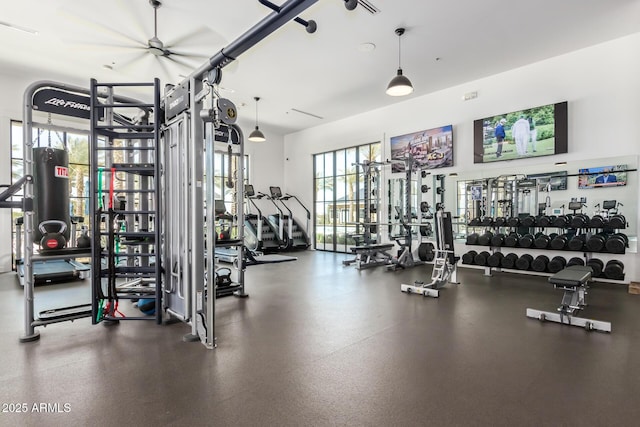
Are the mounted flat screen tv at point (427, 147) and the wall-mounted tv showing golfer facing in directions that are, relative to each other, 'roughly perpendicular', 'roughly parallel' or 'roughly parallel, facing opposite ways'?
roughly parallel

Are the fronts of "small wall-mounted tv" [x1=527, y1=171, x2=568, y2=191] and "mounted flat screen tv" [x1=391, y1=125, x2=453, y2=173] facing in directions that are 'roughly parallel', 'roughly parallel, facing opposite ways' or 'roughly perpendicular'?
roughly parallel

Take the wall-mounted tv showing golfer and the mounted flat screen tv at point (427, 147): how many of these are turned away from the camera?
0

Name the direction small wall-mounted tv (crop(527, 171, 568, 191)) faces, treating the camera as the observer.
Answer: facing the viewer and to the left of the viewer

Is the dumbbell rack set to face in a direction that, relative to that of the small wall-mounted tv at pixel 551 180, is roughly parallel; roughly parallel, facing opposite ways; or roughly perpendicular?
roughly parallel

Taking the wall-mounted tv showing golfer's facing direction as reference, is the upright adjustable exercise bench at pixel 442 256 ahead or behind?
ahead

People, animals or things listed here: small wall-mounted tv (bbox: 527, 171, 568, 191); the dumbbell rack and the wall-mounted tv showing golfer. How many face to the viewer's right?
0

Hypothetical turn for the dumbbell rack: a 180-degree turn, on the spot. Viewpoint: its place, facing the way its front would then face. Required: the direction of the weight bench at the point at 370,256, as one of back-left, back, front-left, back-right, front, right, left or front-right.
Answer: back-left

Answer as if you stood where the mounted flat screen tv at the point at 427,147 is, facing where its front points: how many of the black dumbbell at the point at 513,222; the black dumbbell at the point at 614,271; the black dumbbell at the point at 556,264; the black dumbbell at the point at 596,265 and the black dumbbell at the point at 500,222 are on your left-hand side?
5

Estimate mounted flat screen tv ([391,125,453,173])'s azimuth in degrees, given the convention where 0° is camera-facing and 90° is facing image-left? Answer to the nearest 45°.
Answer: approximately 45°
